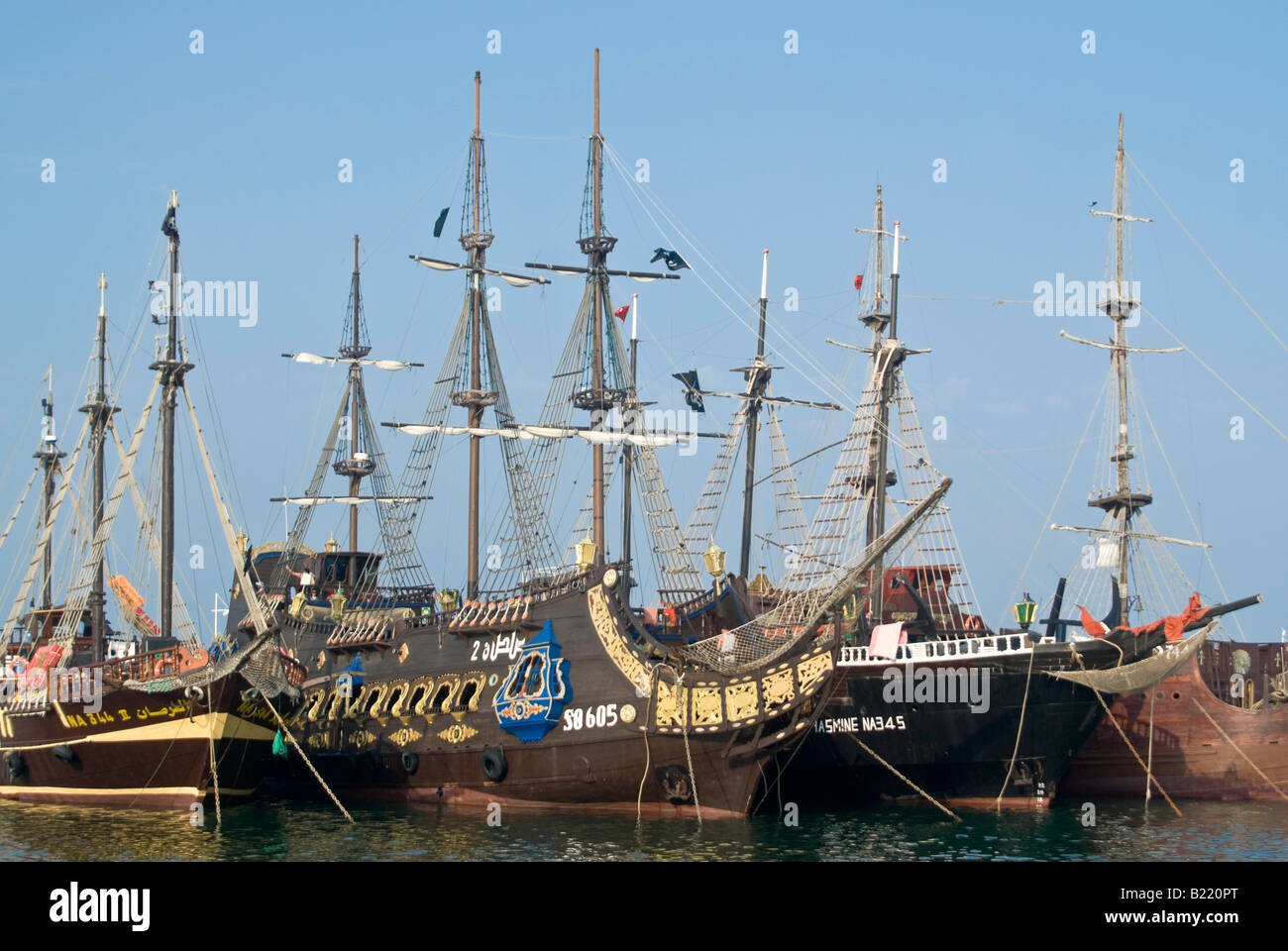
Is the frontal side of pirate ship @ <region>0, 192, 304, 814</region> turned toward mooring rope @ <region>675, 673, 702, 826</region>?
yes

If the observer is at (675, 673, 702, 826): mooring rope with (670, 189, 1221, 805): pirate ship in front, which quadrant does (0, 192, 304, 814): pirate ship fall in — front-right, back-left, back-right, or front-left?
back-left

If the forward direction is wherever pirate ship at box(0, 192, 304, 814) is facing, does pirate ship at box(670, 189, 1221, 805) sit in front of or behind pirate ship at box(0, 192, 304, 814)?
in front

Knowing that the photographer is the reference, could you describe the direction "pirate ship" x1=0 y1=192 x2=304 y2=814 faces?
facing the viewer and to the right of the viewer

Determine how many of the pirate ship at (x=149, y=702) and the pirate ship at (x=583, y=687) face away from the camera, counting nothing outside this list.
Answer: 0

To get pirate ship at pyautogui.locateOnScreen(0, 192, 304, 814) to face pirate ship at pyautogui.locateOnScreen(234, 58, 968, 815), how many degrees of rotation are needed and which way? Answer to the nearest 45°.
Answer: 0° — it already faces it

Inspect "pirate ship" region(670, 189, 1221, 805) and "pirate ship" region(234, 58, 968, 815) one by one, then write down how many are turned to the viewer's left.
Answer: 0

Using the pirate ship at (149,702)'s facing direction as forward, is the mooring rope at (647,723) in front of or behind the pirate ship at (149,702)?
in front

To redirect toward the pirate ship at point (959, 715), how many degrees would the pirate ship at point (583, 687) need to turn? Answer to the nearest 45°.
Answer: approximately 45° to its left

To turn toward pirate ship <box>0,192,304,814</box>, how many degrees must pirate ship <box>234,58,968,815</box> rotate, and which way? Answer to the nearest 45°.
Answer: approximately 135° to its right
